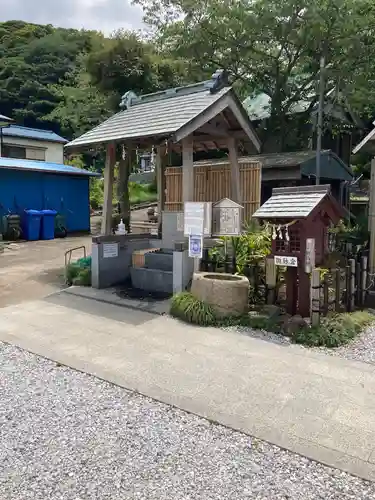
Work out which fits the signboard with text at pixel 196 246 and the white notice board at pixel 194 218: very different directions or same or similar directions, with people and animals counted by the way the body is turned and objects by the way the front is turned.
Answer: same or similar directions

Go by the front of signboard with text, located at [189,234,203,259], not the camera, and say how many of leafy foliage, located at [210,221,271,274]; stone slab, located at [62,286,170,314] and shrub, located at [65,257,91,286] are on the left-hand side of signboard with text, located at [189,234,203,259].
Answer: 1

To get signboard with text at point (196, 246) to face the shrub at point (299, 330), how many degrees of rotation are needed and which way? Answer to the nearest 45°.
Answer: approximately 45° to its left

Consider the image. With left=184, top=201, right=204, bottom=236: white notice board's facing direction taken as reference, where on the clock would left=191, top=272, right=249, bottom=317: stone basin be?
The stone basin is roughly at 11 o'clock from the white notice board.

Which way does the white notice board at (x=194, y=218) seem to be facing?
toward the camera

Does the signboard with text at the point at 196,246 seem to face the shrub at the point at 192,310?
yes

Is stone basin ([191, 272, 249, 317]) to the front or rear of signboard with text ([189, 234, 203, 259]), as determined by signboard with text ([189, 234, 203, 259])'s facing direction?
to the front

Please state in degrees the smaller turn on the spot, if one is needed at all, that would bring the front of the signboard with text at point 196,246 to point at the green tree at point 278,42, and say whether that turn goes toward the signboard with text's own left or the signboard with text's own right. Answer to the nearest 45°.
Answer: approximately 180°

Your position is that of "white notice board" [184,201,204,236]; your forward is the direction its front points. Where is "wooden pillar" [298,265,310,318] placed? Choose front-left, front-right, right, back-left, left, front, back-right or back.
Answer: front-left

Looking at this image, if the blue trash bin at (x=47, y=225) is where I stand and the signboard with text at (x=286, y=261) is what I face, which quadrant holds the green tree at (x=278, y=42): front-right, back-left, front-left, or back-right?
front-left

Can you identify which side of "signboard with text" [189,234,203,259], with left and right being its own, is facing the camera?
front

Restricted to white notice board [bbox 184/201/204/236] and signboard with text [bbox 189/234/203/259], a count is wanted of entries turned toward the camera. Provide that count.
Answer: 2

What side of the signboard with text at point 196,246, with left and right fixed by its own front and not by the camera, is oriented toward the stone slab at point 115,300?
right

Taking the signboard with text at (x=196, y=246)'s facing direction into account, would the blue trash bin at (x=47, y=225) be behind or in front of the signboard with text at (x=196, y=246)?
behind
